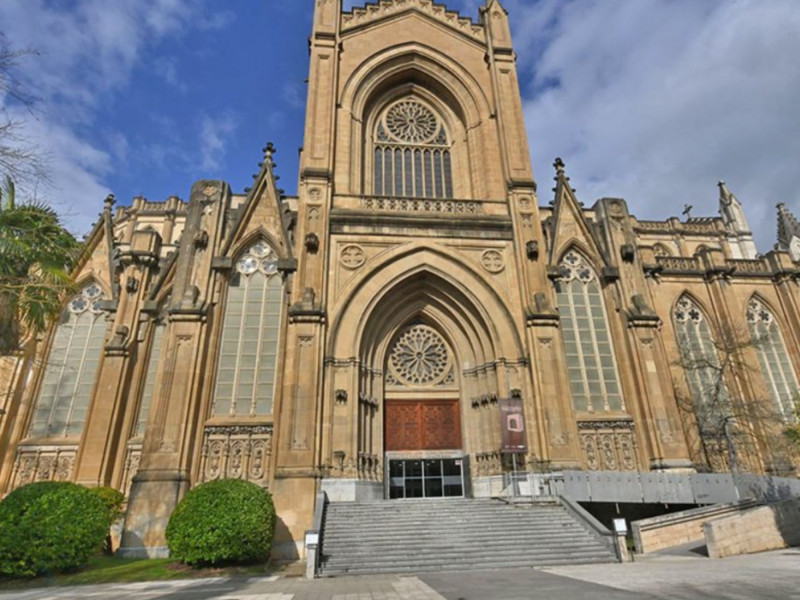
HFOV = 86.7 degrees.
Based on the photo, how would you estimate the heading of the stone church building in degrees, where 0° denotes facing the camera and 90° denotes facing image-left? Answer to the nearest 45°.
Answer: approximately 0°

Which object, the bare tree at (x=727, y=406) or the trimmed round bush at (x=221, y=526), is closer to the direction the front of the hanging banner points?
the trimmed round bush

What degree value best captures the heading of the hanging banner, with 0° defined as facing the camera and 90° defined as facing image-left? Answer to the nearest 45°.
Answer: approximately 0°

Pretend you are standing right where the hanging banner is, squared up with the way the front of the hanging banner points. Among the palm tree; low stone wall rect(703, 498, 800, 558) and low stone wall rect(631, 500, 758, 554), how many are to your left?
2

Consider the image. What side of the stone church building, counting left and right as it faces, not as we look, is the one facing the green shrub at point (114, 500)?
right

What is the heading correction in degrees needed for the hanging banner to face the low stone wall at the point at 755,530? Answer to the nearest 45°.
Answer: approximately 90° to its left

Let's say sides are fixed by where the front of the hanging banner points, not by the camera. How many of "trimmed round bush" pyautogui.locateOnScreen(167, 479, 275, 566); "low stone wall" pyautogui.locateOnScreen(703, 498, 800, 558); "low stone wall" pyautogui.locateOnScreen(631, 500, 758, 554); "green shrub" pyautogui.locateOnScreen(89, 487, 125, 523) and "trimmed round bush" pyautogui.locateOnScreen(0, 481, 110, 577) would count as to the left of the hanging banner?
2
